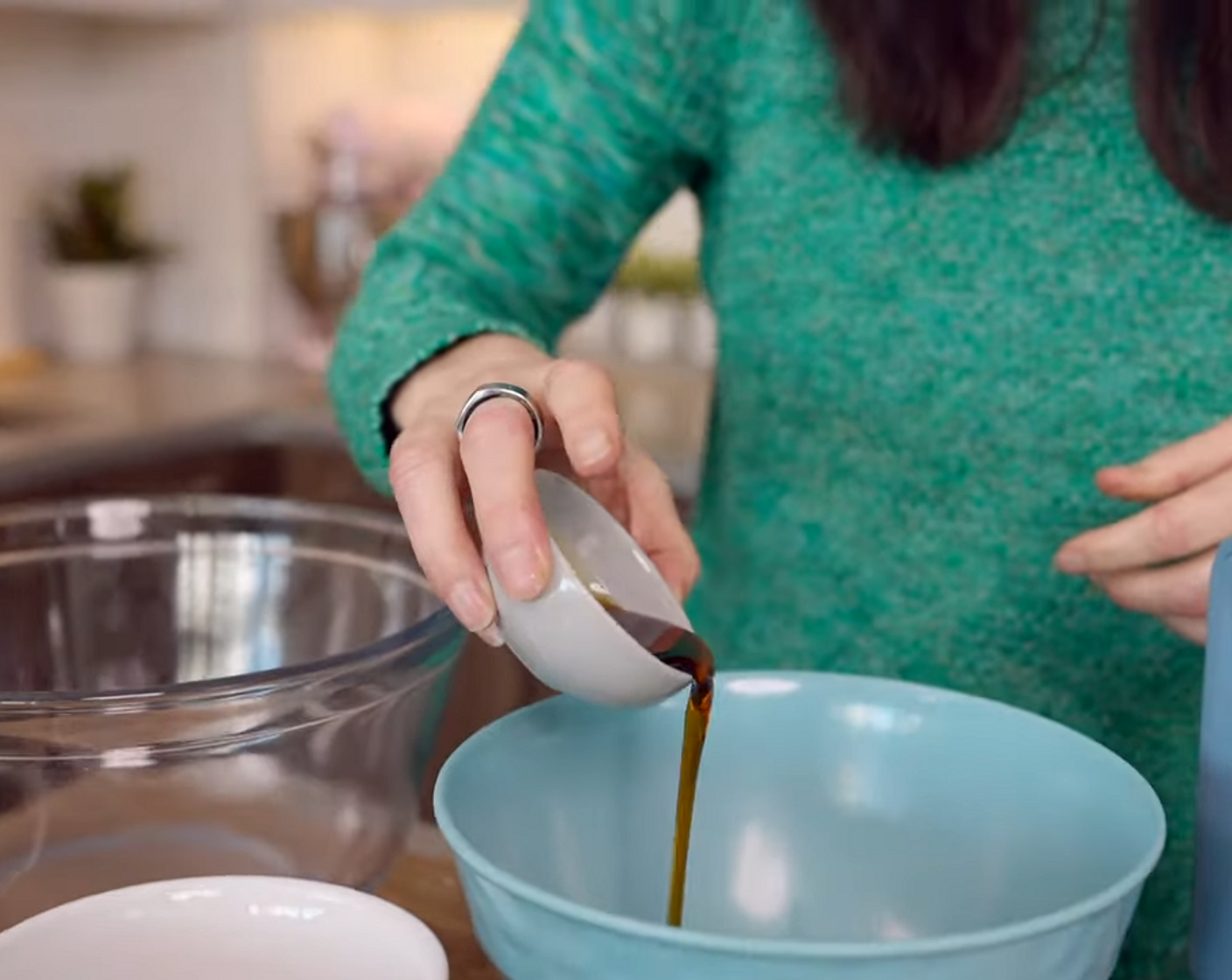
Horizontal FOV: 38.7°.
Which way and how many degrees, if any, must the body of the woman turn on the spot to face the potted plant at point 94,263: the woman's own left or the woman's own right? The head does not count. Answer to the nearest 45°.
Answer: approximately 135° to the woman's own right

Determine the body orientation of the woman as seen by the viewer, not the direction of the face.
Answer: toward the camera

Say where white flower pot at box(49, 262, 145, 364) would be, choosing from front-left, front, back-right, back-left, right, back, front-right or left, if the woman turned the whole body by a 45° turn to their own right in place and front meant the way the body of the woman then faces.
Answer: right

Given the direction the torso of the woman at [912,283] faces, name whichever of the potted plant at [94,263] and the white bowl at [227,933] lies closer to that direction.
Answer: the white bowl

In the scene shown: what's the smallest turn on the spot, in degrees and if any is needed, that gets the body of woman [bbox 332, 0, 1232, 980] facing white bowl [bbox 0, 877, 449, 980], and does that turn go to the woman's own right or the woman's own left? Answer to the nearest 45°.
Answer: approximately 45° to the woman's own right
